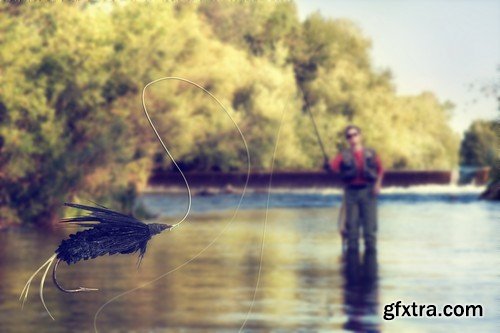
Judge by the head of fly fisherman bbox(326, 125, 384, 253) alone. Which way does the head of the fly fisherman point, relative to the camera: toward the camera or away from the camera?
toward the camera

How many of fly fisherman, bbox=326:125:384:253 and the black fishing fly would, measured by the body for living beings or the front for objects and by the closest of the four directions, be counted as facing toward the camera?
1

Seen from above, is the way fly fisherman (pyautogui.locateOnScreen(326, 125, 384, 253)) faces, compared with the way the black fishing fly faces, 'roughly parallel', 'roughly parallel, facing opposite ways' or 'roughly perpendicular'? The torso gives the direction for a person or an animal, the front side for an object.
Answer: roughly perpendicular

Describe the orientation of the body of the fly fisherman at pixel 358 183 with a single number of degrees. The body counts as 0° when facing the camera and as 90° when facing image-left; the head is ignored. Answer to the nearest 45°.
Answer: approximately 0°

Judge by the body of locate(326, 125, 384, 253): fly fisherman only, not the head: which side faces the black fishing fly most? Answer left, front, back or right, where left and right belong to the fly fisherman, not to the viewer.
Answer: front

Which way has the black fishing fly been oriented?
to the viewer's right
